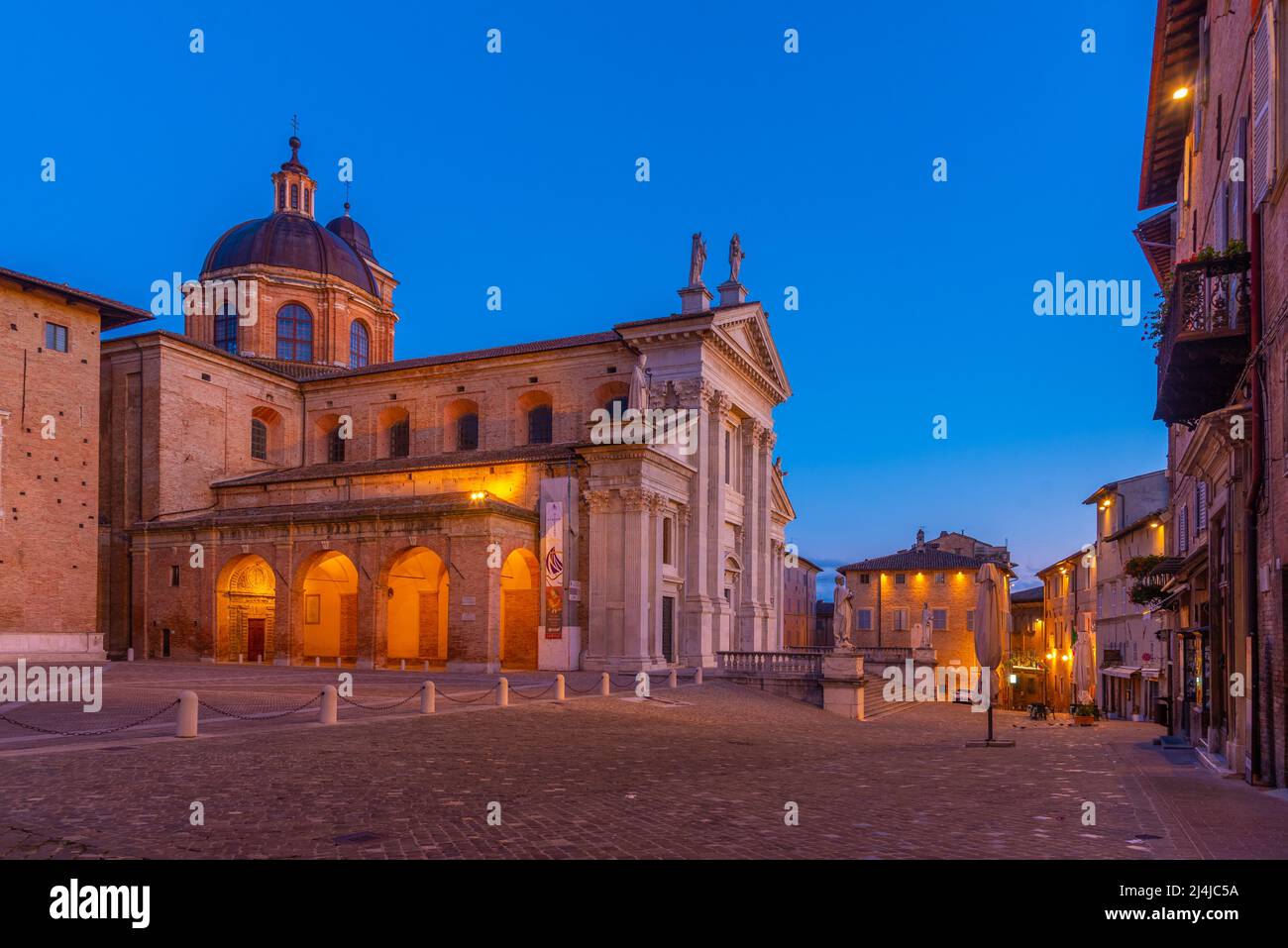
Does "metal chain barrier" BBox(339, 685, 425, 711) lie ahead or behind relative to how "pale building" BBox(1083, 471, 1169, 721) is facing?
ahead

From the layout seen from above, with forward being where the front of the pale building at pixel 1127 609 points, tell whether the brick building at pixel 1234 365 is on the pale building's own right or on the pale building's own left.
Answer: on the pale building's own left

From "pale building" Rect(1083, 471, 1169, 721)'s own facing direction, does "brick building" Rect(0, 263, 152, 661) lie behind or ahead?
ahead

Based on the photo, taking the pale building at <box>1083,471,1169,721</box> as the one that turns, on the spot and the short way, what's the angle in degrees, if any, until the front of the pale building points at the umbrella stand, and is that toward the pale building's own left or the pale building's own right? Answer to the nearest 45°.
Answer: approximately 45° to the pale building's own left

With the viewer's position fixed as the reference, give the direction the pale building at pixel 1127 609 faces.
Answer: facing the viewer and to the left of the viewer

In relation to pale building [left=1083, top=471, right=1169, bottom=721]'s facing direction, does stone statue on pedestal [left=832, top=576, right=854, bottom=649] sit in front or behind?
in front

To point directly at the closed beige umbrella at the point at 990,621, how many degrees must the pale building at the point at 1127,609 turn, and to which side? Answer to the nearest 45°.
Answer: approximately 45° to its left

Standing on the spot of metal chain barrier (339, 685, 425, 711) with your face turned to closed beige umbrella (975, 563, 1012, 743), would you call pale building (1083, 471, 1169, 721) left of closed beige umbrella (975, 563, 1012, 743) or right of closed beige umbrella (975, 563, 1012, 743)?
left
